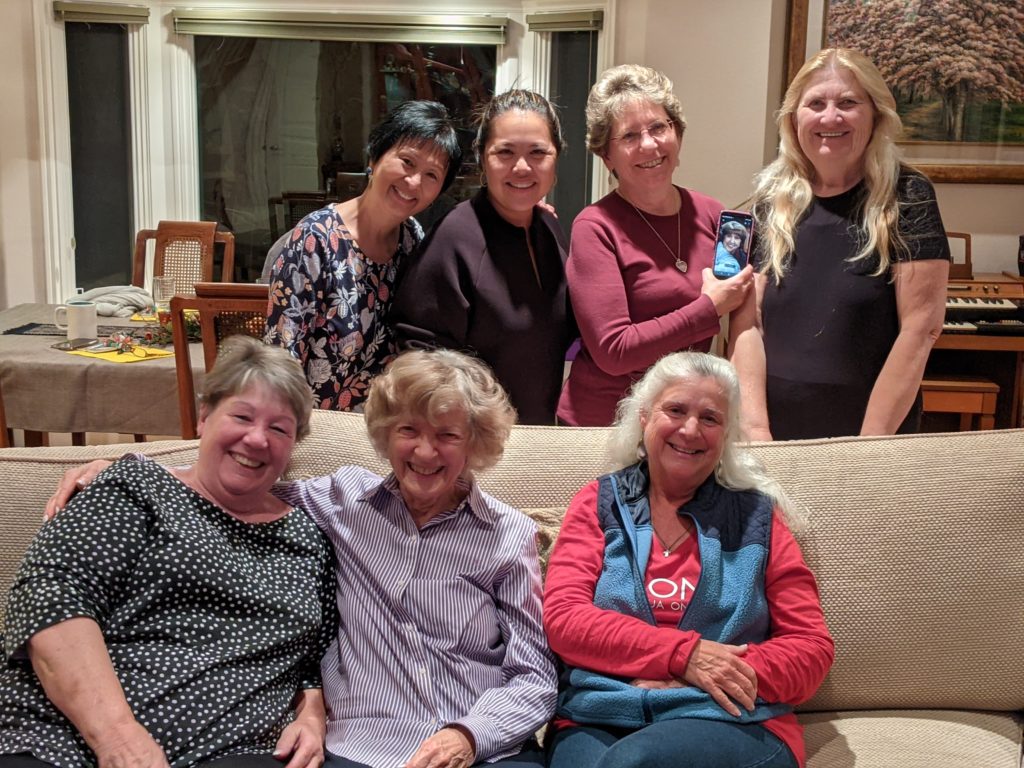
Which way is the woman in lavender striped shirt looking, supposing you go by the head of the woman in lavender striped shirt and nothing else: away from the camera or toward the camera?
toward the camera

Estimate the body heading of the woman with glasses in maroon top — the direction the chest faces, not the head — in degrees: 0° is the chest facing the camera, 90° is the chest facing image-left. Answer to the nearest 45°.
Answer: approximately 315°

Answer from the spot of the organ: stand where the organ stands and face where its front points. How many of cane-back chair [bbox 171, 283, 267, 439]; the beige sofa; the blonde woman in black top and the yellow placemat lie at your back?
0

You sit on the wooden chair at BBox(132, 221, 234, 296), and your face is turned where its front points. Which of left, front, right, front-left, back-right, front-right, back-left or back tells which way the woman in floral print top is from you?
front

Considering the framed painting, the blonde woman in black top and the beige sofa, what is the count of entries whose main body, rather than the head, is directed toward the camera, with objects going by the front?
3

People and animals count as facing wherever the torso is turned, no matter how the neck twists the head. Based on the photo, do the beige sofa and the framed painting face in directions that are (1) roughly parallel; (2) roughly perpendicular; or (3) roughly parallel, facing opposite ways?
roughly parallel

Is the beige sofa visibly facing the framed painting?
no

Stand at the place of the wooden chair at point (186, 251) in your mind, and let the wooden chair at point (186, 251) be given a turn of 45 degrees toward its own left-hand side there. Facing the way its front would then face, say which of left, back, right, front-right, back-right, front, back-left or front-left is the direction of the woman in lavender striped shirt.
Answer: front-right

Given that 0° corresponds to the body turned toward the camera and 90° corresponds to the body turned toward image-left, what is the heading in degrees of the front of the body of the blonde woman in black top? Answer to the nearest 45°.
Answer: approximately 0°

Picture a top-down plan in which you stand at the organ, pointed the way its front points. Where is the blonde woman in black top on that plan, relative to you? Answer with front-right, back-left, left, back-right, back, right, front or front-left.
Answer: front

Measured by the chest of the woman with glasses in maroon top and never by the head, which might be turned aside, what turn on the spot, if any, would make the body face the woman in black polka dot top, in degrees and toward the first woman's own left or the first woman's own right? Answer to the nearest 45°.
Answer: approximately 90° to the first woman's own right

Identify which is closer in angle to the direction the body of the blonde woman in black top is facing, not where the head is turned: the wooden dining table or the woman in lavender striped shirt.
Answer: the woman in lavender striped shirt

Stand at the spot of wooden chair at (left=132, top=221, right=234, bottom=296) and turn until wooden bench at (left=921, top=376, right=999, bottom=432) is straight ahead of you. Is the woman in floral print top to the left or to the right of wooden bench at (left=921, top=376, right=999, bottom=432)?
right

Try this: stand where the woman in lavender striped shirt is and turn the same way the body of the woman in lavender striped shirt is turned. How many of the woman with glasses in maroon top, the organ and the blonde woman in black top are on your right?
0

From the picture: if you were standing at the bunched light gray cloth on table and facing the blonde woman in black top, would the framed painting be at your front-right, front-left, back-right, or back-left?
front-left

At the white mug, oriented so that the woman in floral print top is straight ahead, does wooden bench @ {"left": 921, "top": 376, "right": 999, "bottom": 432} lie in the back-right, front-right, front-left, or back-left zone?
front-left

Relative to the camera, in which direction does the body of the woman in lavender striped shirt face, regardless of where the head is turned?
toward the camera

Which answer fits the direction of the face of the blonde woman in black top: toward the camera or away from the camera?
toward the camera

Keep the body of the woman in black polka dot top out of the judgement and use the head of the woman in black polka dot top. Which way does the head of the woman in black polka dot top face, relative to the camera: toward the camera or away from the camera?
toward the camera

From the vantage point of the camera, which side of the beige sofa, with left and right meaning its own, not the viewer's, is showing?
front
